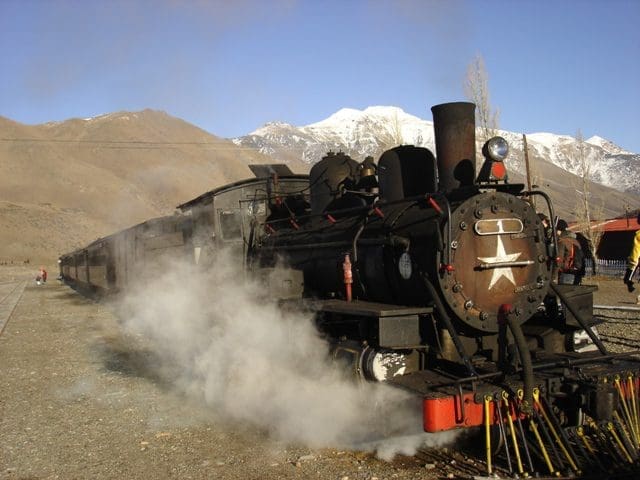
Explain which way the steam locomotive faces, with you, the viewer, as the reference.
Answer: facing the viewer and to the right of the viewer

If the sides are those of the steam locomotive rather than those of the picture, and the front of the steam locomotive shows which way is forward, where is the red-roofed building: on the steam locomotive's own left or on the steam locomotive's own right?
on the steam locomotive's own left

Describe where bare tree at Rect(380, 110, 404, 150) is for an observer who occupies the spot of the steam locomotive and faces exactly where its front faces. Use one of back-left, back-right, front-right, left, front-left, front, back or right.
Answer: back-left

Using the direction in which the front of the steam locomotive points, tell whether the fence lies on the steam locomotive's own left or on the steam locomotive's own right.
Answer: on the steam locomotive's own left

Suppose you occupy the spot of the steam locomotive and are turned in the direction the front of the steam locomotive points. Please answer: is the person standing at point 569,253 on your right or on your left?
on your left
